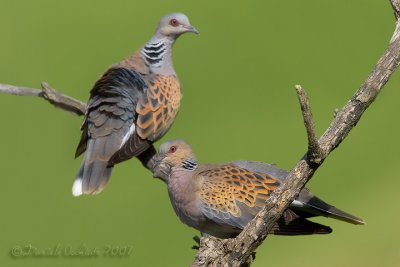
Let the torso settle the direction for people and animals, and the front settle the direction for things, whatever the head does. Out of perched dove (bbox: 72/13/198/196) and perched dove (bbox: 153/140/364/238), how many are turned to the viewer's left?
1

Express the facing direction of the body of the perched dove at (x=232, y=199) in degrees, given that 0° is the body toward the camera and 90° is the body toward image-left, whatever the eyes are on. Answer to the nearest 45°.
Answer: approximately 90°

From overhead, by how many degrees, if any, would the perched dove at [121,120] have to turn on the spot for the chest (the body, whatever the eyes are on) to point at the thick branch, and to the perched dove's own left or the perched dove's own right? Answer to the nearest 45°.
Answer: approximately 90° to the perched dove's own right

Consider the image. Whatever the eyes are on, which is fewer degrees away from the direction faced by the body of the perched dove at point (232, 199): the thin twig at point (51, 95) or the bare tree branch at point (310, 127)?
the thin twig

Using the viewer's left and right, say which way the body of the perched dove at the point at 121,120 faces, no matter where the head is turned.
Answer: facing away from the viewer and to the right of the viewer

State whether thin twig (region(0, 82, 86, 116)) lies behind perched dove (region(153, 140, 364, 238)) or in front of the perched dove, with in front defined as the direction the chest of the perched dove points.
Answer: in front
